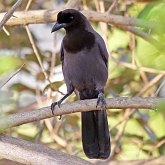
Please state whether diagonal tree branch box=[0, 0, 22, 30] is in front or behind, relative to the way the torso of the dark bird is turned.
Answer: in front
